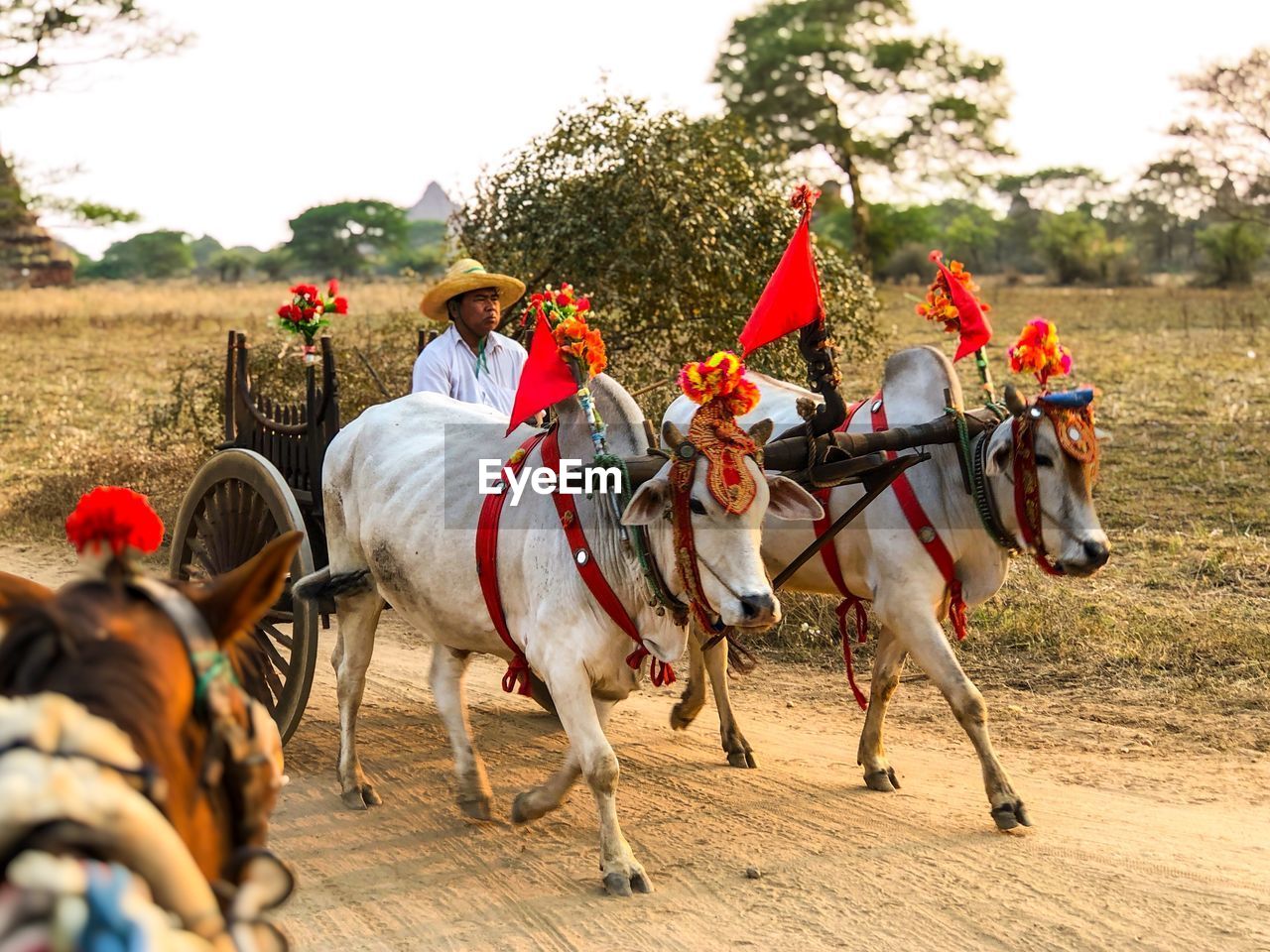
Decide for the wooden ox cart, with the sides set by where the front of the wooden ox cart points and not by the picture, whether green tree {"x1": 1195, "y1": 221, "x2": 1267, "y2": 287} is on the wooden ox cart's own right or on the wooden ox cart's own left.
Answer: on the wooden ox cart's own left

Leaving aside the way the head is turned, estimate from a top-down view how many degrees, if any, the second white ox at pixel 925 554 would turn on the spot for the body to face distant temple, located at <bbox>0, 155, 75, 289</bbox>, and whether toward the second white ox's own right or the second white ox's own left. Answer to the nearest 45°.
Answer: approximately 180°

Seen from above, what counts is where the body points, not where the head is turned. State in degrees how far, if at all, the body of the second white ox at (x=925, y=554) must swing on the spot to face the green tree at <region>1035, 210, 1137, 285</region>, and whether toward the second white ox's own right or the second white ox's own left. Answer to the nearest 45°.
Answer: approximately 135° to the second white ox's own left

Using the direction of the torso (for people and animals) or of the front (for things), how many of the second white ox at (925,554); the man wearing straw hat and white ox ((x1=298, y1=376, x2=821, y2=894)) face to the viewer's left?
0

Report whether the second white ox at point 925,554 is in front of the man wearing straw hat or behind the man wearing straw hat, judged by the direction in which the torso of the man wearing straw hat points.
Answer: in front

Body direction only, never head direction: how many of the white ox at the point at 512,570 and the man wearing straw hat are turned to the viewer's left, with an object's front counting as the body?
0

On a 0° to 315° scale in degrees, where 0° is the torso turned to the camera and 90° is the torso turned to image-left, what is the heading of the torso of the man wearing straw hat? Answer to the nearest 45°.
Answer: approximately 315°

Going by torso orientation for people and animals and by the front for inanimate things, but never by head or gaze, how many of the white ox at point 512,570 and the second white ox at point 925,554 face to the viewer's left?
0

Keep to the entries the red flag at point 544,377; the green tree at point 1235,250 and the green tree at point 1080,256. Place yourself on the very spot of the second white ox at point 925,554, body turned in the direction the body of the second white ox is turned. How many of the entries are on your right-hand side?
1

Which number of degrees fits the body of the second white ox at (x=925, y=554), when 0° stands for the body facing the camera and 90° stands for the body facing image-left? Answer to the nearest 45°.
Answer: approximately 315°

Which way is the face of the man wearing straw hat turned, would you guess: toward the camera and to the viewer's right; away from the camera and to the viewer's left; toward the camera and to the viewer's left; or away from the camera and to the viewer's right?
toward the camera and to the viewer's right
